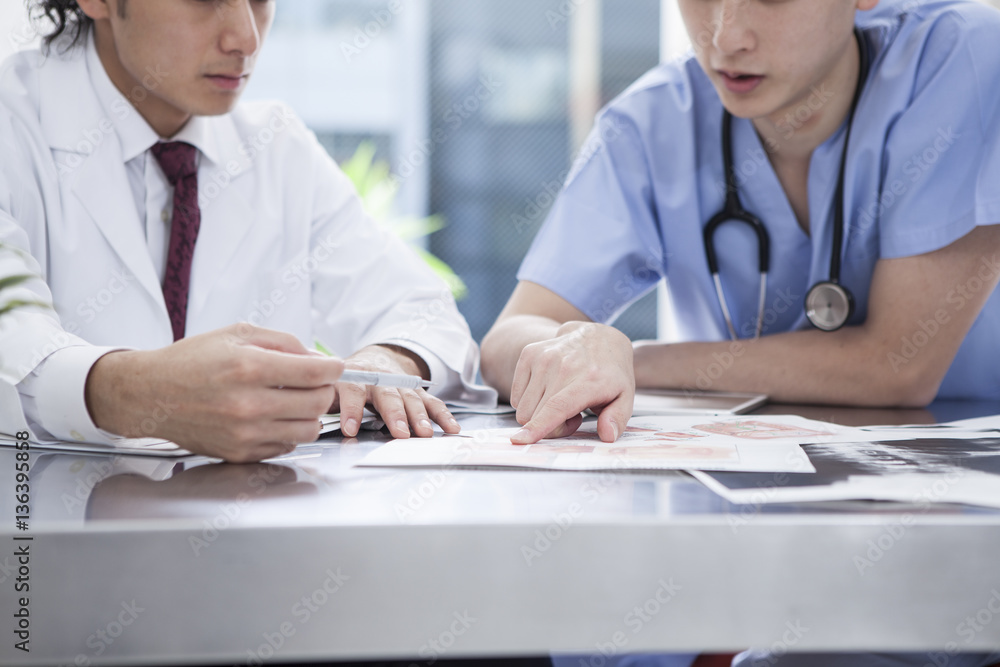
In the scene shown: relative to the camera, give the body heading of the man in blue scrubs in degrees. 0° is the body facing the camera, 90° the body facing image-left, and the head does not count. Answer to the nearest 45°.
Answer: approximately 45°

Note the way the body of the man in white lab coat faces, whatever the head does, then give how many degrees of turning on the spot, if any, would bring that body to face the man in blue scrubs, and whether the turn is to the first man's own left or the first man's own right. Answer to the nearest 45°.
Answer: approximately 45° to the first man's own left

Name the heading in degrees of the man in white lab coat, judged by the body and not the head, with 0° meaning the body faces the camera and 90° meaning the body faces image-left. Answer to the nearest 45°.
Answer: approximately 315°
